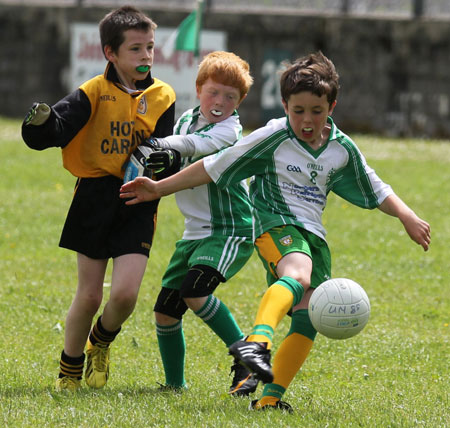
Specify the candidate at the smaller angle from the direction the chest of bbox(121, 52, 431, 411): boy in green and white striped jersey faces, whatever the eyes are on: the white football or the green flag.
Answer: the white football

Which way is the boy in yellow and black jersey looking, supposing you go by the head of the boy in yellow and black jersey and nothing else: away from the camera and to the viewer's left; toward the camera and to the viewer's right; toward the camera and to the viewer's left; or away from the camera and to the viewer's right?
toward the camera and to the viewer's right

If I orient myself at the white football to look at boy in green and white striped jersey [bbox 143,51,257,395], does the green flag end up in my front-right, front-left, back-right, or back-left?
front-right

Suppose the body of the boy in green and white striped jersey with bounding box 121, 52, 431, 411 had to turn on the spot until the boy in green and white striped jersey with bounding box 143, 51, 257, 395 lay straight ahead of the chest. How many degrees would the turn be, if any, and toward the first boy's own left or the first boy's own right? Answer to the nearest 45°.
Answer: approximately 135° to the first boy's own right

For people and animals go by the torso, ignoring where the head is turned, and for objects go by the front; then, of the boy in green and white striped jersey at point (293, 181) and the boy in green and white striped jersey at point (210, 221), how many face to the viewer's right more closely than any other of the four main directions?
0

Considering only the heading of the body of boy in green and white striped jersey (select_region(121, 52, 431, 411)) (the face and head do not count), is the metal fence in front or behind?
behind

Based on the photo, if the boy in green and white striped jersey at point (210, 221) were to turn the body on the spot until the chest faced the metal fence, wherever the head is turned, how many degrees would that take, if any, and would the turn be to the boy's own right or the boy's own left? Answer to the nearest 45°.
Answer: approximately 135° to the boy's own right

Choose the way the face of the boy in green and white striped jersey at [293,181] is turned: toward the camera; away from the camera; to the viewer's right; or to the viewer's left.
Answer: toward the camera

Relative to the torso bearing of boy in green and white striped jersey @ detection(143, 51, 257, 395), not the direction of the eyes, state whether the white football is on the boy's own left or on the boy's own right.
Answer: on the boy's own left

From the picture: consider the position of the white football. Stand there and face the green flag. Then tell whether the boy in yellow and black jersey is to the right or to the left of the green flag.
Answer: left

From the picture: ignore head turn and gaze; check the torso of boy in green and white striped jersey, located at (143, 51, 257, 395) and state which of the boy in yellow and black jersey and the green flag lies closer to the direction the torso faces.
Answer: the boy in yellow and black jersey

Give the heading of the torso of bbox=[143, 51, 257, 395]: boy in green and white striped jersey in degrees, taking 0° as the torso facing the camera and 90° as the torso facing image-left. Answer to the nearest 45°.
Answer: approximately 45°

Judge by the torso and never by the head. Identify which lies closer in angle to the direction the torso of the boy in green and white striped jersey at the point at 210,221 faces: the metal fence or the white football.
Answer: the white football

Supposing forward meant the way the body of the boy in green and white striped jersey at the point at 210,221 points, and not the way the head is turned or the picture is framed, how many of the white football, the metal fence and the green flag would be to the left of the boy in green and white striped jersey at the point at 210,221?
1

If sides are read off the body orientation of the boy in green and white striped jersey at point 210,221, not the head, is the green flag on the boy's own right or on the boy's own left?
on the boy's own right

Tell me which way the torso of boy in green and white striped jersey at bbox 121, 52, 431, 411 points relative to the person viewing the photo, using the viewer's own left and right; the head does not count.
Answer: facing the viewer

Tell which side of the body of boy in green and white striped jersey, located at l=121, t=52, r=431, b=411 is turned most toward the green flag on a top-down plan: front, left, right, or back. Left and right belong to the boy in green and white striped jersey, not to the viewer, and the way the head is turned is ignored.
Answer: back

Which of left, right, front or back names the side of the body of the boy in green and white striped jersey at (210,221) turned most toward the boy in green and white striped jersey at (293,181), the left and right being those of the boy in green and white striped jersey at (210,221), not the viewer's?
left
